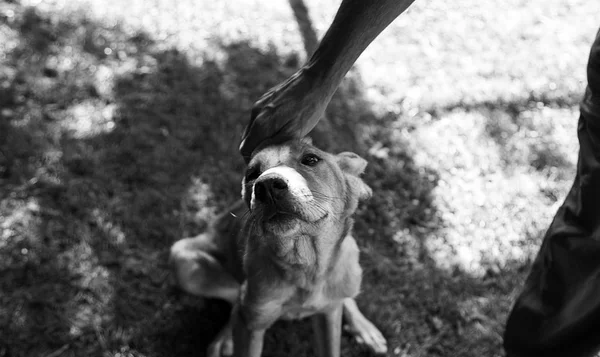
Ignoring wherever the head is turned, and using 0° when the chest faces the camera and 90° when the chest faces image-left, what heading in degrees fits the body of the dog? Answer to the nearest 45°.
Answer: approximately 0°
